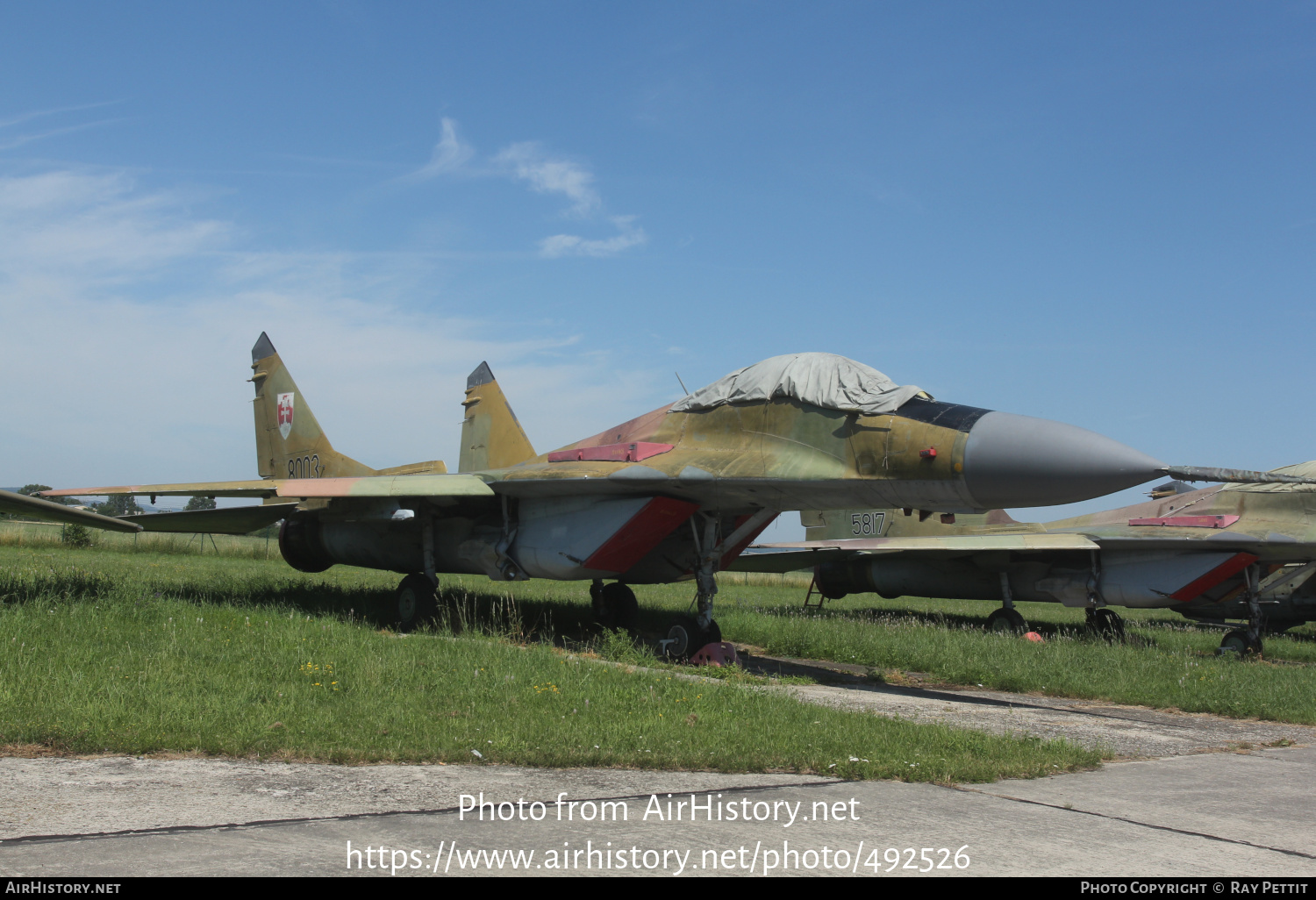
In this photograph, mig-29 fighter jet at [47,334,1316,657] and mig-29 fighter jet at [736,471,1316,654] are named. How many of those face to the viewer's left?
0

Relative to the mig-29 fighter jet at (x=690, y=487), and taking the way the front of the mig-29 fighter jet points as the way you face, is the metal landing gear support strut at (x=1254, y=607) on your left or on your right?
on your left

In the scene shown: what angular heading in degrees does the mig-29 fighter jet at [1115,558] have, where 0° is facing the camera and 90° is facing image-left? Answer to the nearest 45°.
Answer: approximately 315°

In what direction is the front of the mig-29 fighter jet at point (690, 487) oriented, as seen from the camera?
facing the viewer and to the right of the viewer
